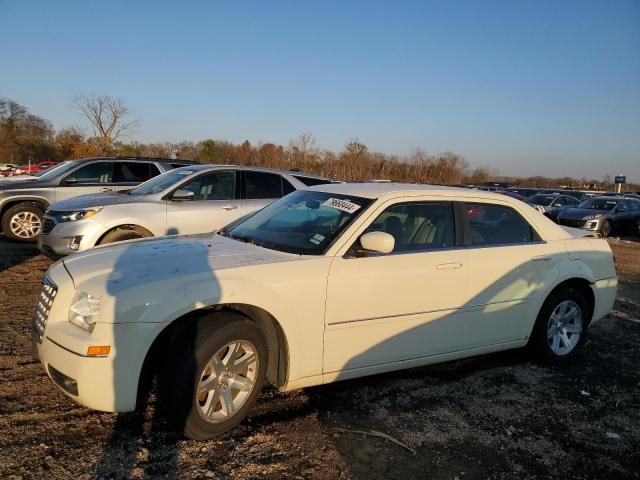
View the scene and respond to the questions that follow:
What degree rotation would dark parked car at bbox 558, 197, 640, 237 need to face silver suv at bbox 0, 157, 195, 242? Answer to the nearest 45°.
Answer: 0° — it already faces it

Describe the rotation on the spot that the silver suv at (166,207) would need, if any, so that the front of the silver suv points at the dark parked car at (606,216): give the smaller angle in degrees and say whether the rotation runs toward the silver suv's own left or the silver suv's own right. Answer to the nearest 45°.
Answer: approximately 180°

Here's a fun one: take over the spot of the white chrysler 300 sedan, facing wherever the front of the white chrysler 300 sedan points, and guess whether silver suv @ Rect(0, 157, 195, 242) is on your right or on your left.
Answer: on your right

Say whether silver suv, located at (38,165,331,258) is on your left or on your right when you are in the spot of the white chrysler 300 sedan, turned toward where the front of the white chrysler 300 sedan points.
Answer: on your right

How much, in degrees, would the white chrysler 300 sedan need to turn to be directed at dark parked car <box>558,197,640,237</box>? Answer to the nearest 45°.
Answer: approximately 180°

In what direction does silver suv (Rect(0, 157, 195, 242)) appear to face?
to the viewer's left

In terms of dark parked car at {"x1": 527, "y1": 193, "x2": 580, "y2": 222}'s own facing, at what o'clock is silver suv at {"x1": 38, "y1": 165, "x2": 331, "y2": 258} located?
The silver suv is roughly at 11 o'clock from the dark parked car.

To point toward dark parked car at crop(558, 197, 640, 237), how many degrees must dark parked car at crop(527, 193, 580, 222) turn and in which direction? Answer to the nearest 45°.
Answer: approximately 90° to its left

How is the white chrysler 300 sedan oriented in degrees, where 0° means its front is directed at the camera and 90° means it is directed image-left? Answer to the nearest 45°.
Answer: approximately 45°

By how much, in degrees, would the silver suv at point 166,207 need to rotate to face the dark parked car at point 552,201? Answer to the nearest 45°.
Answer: approximately 180°

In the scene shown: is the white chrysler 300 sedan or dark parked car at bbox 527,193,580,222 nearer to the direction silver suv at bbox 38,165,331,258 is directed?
the white chrysler 300 sedan
